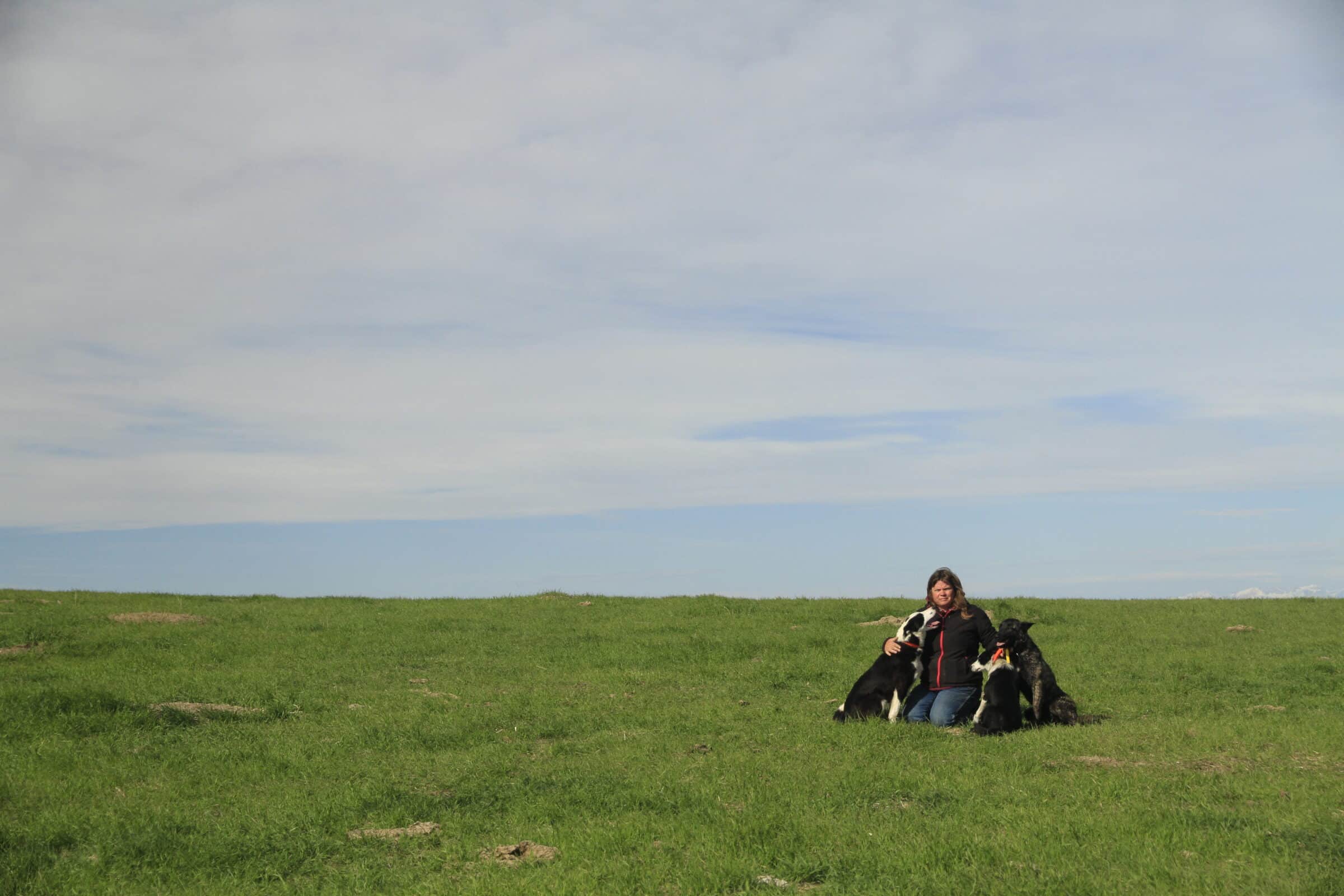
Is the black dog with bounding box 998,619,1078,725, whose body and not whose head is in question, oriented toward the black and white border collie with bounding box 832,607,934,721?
yes

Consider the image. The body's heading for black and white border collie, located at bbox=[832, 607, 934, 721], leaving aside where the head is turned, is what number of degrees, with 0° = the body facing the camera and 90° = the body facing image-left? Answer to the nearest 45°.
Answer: approximately 270°

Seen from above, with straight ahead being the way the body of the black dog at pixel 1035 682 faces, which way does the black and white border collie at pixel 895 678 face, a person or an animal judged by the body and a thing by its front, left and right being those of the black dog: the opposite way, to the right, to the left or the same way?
the opposite way

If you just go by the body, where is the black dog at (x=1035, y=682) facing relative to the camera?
to the viewer's left

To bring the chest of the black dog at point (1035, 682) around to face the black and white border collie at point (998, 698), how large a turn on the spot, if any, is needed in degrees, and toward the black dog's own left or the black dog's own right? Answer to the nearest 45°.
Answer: approximately 45° to the black dog's own left
